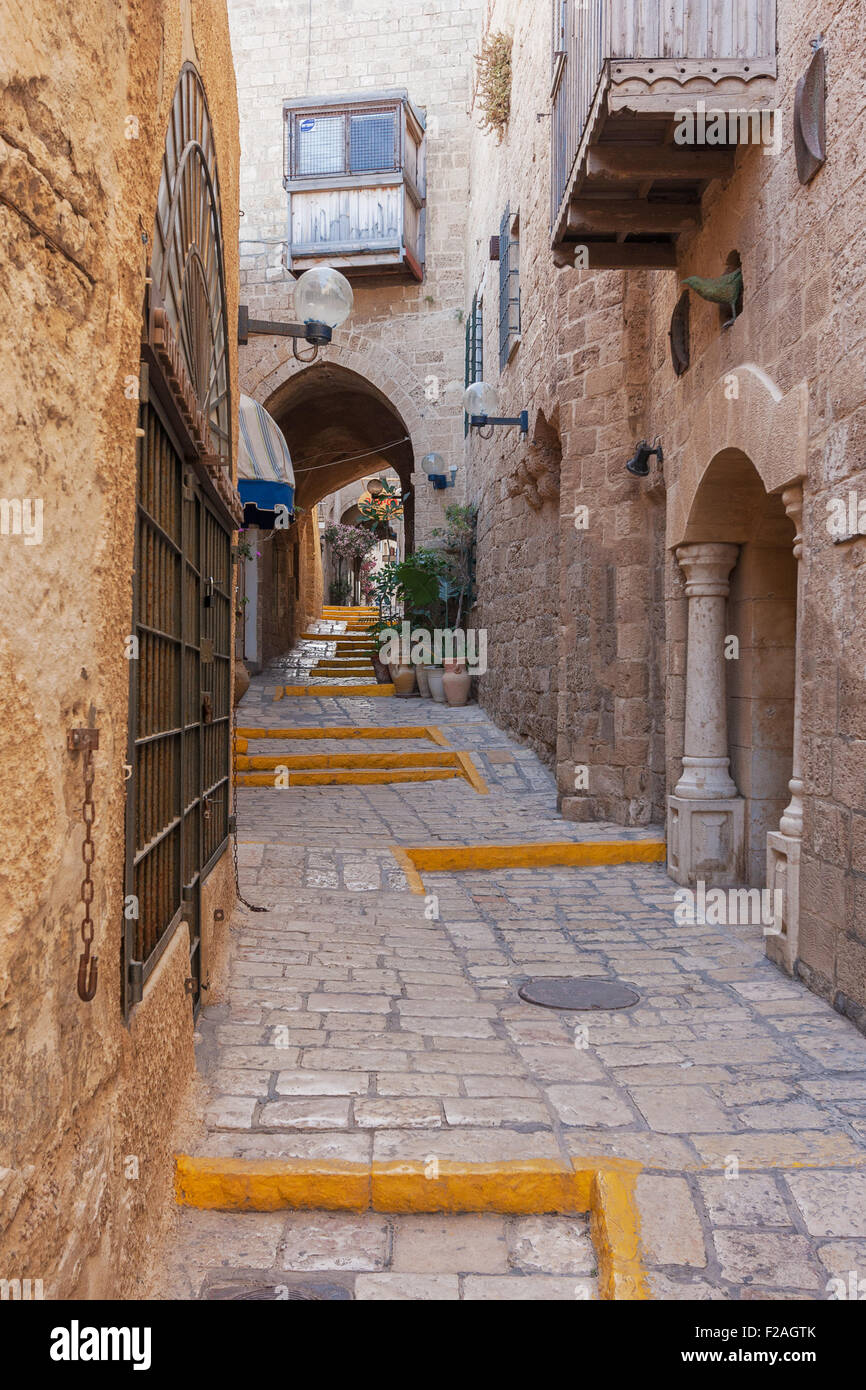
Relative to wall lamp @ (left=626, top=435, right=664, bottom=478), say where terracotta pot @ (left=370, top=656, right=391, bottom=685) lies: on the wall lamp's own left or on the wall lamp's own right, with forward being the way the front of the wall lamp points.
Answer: on the wall lamp's own right

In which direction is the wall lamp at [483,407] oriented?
to the viewer's left

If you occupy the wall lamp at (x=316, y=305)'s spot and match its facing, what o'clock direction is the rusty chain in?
The rusty chain is roughly at 3 o'clock from the wall lamp.

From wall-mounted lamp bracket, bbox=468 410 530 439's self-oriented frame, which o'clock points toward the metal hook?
The metal hook is roughly at 9 o'clock from the wall-mounted lamp bracket.

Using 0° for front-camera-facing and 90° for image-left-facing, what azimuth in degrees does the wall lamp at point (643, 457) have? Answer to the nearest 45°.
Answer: approximately 90°

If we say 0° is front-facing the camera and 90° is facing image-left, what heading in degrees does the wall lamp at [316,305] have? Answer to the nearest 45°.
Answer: approximately 270°

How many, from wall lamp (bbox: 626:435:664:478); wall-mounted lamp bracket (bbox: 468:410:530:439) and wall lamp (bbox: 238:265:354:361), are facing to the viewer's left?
2

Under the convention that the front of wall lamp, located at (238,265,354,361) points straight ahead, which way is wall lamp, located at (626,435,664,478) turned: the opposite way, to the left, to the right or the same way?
the opposite way

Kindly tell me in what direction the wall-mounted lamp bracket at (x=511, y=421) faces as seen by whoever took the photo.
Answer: facing to the left of the viewer
